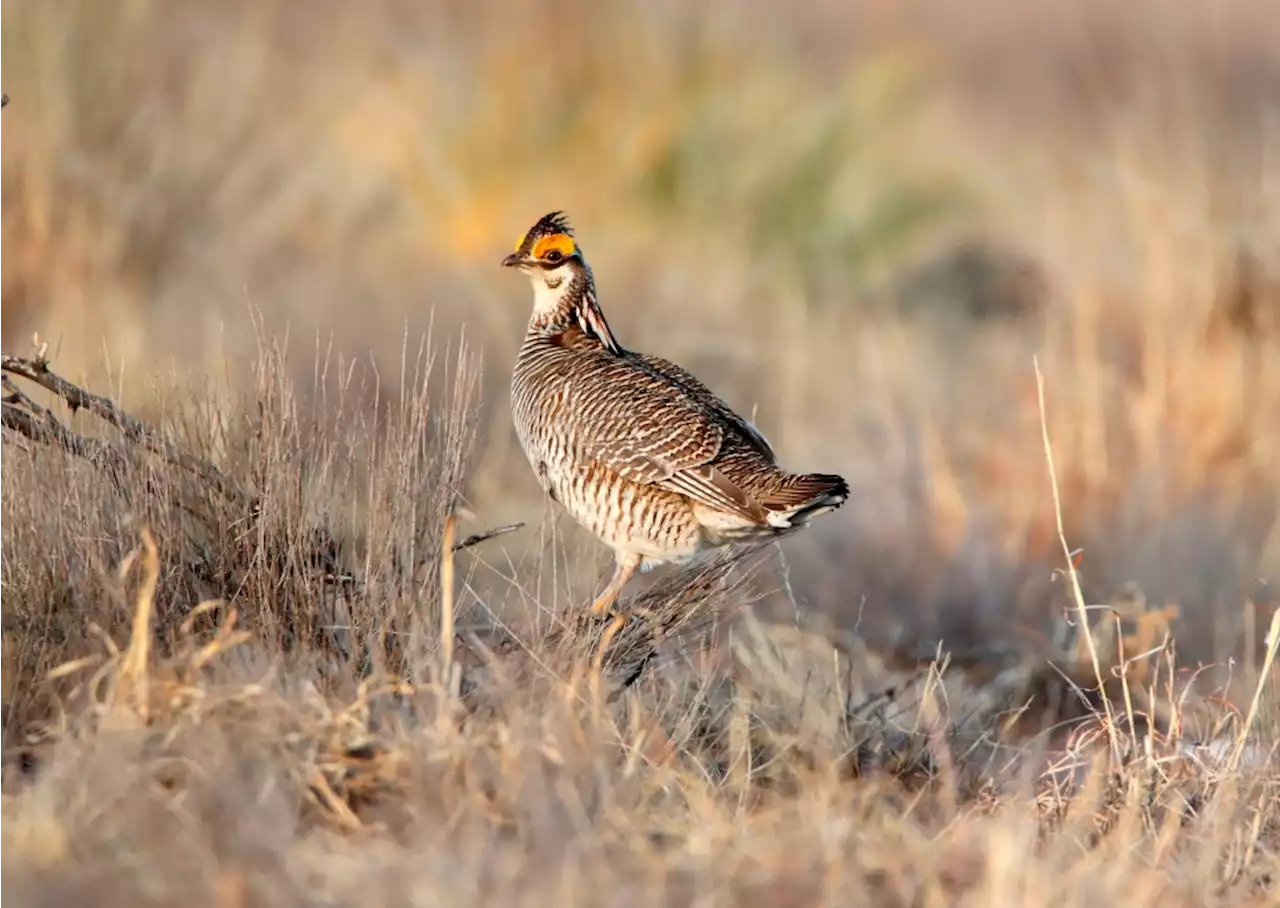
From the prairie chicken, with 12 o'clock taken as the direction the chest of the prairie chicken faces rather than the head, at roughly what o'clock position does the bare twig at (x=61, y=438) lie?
The bare twig is roughly at 11 o'clock from the prairie chicken.

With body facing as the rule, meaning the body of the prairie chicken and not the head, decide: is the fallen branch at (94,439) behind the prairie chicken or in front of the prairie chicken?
in front

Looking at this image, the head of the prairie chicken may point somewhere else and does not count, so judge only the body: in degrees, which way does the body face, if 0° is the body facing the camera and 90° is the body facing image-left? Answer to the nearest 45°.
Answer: approximately 90°

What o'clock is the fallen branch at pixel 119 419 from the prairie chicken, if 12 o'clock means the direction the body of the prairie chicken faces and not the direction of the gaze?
The fallen branch is roughly at 11 o'clock from the prairie chicken.
